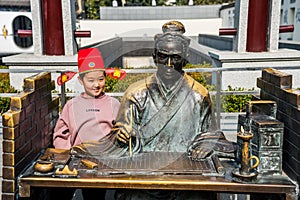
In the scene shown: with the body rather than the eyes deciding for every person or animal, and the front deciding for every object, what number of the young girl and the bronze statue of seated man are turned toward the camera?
2

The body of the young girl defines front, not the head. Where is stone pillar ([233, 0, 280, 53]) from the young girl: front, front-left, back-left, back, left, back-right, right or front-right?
back-left

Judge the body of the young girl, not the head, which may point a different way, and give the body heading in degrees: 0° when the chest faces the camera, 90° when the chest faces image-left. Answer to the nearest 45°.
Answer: approximately 0°

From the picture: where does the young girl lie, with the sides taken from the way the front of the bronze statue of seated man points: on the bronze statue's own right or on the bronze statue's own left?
on the bronze statue's own right

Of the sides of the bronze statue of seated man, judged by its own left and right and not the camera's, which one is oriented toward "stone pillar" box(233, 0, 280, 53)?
back

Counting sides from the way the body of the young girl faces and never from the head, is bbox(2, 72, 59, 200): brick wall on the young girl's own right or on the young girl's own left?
on the young girl's own right

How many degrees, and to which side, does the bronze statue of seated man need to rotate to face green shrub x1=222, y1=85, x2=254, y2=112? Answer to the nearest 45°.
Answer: approximately 180°

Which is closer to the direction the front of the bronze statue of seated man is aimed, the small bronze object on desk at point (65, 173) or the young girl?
the small bronze object on desk

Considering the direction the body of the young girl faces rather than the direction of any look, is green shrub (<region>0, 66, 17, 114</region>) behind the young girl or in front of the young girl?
behind

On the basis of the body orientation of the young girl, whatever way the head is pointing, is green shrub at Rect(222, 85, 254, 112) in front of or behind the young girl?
behind
